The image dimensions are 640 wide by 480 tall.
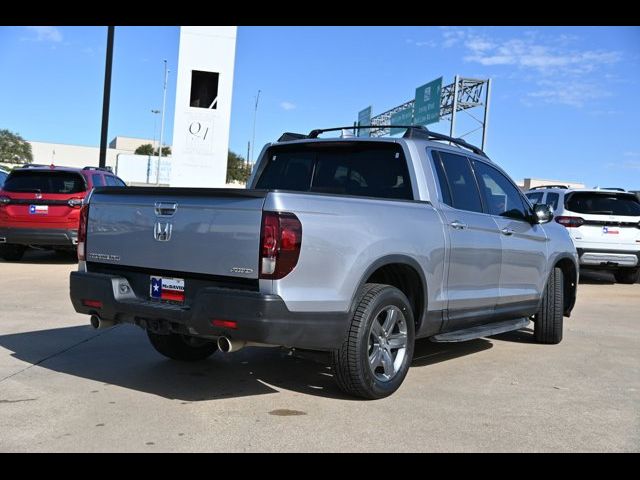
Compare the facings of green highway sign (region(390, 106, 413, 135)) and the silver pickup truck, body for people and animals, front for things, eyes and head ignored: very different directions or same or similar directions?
very different directions

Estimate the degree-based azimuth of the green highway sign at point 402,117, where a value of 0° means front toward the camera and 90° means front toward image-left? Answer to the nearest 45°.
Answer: approximately 45°

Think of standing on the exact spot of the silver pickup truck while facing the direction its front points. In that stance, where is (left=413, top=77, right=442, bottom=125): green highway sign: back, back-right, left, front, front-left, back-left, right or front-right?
front-left

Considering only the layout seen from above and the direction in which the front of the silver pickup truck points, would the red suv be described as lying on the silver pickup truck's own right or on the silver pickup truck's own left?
on the silver pickup truck's own left

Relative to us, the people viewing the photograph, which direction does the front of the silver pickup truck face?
facing away from the viewer and to the right of the viewer

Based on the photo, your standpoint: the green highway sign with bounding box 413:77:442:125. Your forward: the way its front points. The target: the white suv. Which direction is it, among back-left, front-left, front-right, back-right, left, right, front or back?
front-left

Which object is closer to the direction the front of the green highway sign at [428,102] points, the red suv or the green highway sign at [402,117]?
the red suv

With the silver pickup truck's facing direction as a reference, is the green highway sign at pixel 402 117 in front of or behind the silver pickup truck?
in front

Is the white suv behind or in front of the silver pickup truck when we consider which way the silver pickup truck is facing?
in front

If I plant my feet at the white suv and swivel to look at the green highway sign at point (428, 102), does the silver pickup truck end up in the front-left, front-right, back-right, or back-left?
back-left

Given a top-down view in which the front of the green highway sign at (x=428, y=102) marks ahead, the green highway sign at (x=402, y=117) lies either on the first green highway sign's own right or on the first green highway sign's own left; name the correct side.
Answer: on the first green highway sign's own right

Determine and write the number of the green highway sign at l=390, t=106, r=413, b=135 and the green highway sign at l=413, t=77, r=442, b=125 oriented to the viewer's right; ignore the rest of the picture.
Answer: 0
